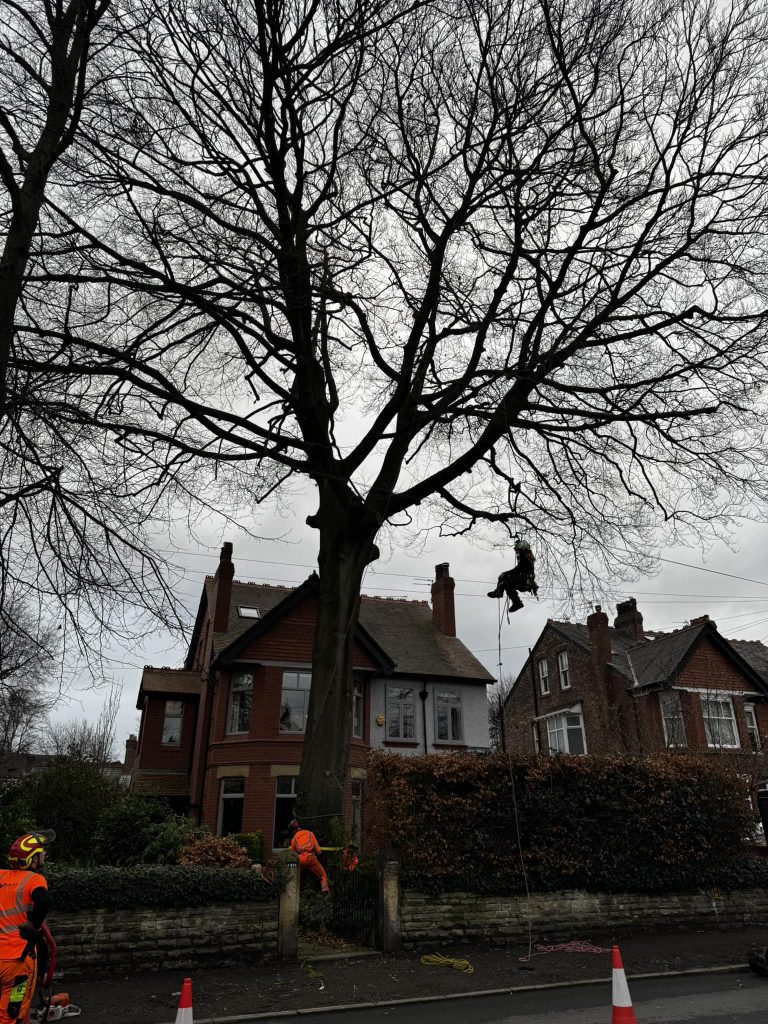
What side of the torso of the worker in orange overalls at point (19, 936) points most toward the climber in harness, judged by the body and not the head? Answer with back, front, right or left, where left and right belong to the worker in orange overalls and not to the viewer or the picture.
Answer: front

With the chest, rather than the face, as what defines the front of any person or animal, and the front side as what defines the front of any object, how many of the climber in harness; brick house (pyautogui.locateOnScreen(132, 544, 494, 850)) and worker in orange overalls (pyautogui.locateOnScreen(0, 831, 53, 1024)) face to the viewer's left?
1

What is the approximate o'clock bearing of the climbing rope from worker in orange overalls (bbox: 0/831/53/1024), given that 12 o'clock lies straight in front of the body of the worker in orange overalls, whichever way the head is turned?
The climbing rope is roughly at 1 o'clock from the worker in orange overalls.

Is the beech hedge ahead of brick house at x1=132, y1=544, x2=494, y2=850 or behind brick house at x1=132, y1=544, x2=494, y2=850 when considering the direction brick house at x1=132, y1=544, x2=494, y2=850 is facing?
ahead

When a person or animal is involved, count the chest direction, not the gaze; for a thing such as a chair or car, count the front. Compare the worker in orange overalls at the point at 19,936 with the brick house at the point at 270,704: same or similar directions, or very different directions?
very different directions

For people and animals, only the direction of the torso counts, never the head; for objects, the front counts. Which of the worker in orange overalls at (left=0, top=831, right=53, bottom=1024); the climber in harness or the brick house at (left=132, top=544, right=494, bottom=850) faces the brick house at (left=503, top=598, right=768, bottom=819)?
the worker in orange overalls

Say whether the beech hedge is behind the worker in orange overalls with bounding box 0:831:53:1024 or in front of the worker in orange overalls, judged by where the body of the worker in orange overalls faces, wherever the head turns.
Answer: in front

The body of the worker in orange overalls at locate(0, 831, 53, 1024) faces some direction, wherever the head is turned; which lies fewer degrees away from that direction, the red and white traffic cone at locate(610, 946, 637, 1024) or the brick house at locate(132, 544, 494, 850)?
the brick house

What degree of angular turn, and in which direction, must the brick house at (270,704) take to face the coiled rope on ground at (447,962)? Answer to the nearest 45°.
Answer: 0° — it already faces it

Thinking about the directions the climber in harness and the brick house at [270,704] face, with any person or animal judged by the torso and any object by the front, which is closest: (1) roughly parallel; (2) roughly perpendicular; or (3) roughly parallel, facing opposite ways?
roughly perpendicular

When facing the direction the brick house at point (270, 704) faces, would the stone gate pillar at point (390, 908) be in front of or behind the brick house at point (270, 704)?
in front

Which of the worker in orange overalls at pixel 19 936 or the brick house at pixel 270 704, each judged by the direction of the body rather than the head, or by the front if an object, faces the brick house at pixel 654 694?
the worker in orange overalls

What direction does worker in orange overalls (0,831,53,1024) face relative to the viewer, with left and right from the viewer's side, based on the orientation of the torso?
facing away from the viewer and to the right of the viewer

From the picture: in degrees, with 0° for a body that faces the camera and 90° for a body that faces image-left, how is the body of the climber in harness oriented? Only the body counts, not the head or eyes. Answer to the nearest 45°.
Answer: approximately 90°

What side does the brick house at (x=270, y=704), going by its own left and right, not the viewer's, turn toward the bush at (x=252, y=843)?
front

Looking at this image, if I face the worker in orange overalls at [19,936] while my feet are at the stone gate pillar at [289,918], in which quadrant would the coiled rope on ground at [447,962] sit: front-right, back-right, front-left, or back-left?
back-left

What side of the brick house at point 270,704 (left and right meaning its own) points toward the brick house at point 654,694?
left
